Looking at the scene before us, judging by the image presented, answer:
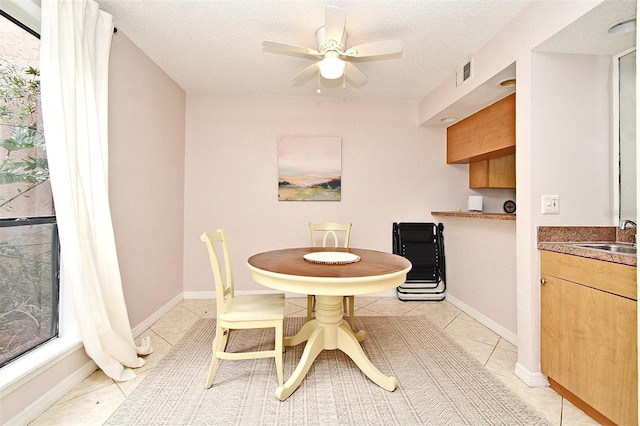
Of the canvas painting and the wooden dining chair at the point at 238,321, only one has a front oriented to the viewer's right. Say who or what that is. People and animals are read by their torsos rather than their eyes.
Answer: the wooden dining chair

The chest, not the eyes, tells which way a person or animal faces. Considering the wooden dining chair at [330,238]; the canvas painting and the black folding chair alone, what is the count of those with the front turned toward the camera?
3

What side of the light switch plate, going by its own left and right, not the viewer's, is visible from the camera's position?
front

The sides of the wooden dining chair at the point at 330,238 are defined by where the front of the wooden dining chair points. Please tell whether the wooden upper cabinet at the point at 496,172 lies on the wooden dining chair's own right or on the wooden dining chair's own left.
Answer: on the wooden dining chair's own left

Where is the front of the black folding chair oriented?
toward the camera

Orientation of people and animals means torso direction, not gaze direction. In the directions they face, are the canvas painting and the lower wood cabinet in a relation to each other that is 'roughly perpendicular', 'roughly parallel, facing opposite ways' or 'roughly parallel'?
roughly perpendicular

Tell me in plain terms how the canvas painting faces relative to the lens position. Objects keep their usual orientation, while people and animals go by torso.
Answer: facing the viewer

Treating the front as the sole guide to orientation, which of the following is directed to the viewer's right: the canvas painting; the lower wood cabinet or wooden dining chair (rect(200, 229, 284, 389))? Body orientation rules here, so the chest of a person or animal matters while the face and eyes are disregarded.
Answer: the wooden dining chair

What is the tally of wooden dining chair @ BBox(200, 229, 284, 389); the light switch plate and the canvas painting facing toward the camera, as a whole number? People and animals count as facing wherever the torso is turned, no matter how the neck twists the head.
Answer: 2

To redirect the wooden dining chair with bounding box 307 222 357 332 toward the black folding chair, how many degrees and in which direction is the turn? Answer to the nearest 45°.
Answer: approximately 135° to its left

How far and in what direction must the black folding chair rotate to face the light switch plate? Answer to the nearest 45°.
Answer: approximately 45° to its left

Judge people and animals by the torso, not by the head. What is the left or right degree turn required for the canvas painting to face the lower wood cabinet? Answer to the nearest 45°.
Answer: approximately 45° to its left

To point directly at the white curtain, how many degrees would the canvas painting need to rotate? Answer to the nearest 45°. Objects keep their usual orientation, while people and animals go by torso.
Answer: approximately 45° to its right
